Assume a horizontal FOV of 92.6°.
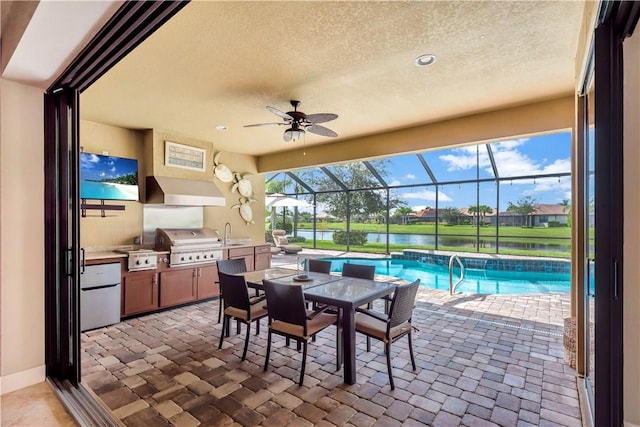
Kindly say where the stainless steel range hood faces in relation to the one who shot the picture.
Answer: facing the viewer and to the right of the viewer

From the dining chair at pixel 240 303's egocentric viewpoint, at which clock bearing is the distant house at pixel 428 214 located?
The distant house is roughly at 12 o'clock from the dining chair.

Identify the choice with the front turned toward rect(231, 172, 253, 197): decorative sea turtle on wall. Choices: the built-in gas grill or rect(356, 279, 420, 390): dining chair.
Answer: the dining chair

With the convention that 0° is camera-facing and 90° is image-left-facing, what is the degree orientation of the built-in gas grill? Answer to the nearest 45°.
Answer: approximately 315°

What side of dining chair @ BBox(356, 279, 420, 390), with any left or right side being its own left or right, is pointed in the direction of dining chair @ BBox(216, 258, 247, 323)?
front

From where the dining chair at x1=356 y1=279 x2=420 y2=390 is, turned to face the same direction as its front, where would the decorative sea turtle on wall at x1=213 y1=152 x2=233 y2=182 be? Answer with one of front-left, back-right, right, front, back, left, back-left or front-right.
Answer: front

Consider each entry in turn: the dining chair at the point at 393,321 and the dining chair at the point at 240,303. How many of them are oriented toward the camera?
0

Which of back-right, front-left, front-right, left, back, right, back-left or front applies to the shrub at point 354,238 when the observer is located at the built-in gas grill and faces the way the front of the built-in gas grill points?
left

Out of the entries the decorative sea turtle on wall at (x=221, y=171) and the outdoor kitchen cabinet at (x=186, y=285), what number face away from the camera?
0

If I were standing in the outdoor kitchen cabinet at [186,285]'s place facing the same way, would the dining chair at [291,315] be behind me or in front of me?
in front

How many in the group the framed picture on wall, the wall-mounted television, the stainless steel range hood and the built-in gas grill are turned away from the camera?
0

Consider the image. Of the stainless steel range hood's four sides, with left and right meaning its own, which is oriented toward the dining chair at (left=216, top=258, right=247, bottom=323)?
front

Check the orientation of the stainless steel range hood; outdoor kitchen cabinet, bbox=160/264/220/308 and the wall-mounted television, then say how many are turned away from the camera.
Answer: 0

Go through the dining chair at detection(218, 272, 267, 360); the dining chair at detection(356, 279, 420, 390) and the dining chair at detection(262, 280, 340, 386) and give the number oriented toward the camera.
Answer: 0

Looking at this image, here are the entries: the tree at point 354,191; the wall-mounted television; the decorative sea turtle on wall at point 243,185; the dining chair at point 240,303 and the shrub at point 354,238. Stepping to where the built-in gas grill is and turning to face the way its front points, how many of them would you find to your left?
3

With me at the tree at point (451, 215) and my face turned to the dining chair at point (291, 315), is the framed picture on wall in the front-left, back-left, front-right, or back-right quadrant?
front-right

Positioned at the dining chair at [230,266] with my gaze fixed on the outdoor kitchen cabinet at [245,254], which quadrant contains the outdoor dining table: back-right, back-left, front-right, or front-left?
back-right
